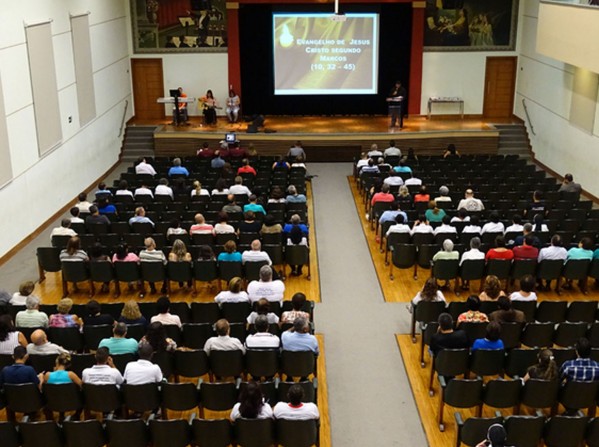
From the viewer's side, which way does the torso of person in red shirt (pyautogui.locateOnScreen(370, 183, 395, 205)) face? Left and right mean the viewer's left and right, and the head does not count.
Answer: facing away from the viewer

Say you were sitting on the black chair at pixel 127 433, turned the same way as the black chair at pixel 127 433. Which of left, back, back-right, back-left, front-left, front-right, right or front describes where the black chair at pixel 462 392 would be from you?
right

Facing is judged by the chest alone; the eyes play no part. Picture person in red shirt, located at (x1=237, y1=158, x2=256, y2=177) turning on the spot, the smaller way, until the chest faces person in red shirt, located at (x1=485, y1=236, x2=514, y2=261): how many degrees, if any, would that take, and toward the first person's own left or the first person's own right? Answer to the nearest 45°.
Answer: approximately 135° to the first person's own right

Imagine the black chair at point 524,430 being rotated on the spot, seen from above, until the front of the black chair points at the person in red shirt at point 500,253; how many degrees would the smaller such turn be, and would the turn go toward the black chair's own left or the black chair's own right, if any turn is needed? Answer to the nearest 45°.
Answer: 0° — it already faces them

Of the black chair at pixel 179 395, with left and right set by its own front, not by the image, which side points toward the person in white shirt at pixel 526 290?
right

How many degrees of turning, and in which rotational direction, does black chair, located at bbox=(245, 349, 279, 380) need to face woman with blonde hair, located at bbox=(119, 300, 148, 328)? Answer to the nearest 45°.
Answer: approximately 90° to its left

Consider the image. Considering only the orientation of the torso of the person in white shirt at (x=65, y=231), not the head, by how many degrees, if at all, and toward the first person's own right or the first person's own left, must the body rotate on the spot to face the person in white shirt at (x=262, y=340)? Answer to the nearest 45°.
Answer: approximately 180°

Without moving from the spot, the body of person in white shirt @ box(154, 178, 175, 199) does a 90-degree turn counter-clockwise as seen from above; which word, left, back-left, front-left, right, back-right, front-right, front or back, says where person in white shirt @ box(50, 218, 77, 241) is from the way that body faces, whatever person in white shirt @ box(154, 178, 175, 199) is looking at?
front-left

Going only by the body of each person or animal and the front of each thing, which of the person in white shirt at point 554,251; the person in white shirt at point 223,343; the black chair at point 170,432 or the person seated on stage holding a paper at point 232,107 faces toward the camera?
the person seated on stage holding a paper

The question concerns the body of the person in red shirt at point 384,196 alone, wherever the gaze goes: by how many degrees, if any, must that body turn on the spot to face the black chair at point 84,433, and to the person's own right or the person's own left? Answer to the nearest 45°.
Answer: approximately 180°

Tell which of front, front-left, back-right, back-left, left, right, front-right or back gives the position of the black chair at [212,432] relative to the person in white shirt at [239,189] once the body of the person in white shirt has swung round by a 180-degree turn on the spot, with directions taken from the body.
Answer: front

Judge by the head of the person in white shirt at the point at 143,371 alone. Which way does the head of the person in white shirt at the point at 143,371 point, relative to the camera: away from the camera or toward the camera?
away from the camera

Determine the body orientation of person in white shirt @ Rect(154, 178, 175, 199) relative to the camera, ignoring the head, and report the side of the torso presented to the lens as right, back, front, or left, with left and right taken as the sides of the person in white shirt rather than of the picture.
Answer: back

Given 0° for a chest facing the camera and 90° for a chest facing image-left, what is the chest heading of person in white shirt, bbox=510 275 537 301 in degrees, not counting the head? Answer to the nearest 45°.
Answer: approximately 180°

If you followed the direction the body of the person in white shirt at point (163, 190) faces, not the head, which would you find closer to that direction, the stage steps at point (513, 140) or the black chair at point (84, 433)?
the stage steps

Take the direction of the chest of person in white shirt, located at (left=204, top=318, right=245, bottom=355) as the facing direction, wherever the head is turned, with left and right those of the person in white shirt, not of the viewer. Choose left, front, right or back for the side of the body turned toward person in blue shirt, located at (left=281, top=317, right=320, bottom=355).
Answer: right

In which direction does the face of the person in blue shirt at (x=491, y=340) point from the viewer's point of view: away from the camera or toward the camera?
away from the camera

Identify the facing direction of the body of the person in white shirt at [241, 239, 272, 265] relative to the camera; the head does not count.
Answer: away from the camera
